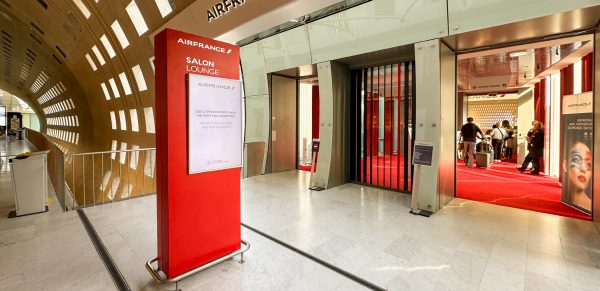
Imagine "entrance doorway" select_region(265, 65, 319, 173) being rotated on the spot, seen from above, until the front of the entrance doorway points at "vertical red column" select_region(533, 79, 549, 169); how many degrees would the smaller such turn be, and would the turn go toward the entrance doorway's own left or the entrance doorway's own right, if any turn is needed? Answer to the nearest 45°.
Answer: approximately 135° to the entrance doorway's own left

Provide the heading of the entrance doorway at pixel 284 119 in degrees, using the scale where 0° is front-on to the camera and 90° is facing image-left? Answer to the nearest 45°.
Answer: approximately 45°

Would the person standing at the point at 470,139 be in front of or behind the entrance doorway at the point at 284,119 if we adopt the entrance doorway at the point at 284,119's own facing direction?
behind

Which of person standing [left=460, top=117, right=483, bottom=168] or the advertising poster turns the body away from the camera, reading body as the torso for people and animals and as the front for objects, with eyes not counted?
the person standing

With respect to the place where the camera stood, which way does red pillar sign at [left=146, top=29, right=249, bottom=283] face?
facing the viewer and to the right of the viewer

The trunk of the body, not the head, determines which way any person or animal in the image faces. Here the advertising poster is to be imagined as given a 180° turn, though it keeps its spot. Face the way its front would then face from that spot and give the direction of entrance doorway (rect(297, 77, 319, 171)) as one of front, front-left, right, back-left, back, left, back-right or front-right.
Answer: back-left

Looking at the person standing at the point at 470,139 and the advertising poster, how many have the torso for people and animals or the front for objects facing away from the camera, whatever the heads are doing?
1

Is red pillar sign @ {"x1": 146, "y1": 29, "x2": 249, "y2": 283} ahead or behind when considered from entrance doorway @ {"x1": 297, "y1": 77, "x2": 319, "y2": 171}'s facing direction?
ahead

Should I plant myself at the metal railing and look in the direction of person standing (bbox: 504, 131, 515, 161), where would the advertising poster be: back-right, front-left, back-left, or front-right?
front-right

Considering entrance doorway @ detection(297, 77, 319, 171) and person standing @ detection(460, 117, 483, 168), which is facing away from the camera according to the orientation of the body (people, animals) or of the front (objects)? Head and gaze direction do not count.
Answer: the person standing

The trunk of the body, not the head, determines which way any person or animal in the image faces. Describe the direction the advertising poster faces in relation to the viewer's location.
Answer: facing the viewer and to the left of the viewer

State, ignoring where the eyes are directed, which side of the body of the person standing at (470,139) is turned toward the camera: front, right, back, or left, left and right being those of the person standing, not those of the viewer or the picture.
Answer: back

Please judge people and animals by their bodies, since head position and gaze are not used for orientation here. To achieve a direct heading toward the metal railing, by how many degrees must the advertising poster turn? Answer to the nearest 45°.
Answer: approximately 45° to its right
